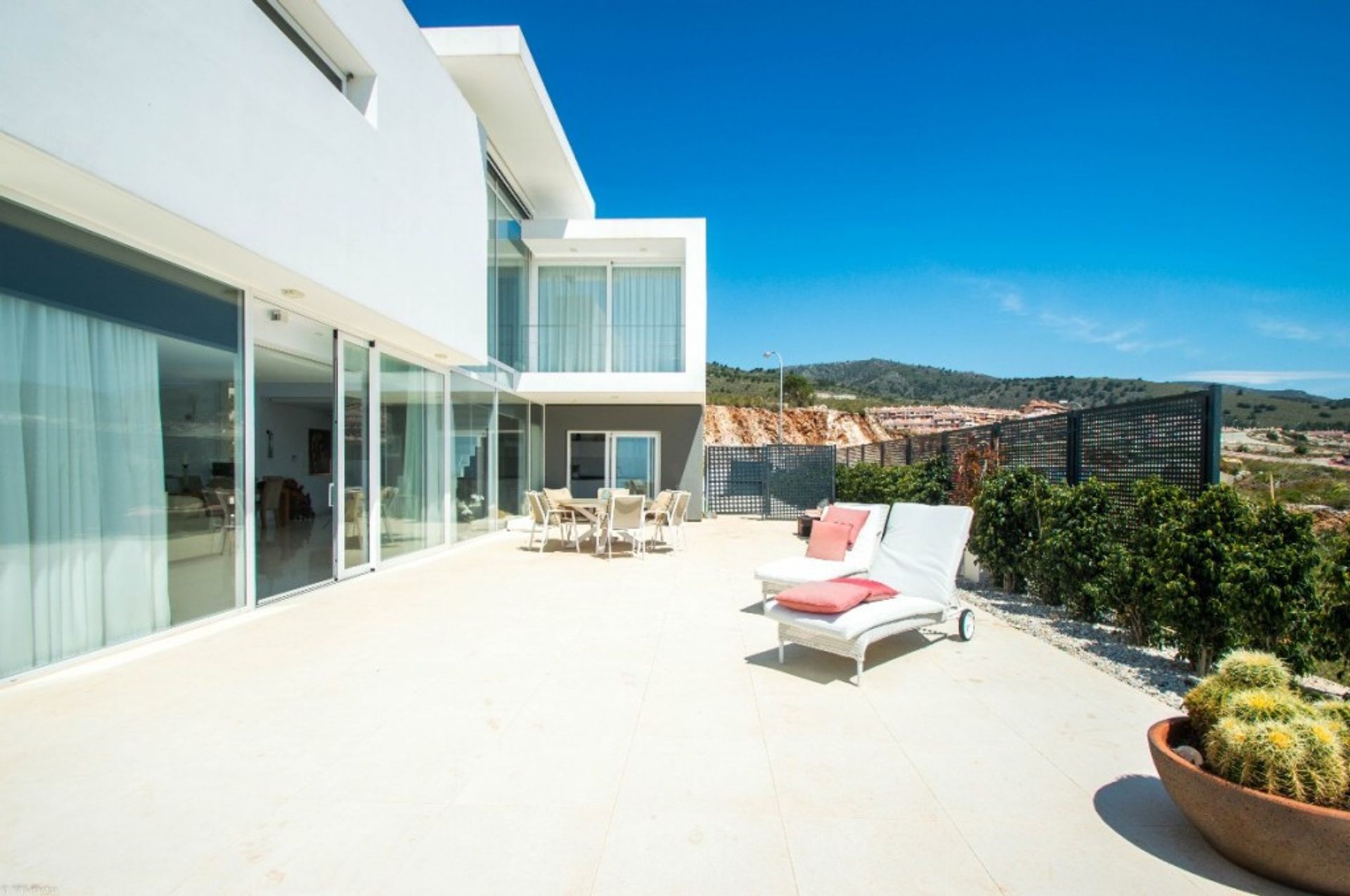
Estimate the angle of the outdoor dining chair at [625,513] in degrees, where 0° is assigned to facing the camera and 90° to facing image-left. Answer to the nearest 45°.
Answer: approximately 180°

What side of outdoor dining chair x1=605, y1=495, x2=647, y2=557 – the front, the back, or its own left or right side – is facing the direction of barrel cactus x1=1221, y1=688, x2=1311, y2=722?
back

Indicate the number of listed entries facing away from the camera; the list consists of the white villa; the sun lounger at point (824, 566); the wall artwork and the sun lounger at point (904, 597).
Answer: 0

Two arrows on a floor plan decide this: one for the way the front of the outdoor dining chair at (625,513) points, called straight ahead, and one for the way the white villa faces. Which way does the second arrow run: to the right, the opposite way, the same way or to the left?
to the right

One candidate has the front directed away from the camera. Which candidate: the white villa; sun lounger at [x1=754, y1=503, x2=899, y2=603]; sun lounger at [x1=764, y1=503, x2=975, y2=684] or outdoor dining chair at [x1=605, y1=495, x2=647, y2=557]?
the outdoor dining chair

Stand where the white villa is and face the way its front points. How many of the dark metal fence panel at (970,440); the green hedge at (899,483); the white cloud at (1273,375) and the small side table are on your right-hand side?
0

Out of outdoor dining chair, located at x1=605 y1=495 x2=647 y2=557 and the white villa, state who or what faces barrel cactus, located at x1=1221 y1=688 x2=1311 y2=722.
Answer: the white villa

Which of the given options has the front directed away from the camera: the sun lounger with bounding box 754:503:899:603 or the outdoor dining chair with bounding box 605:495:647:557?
the outdoor dining chair

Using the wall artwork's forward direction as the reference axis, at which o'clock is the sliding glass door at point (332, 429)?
The sliding glass door is roughly at 12 o'clock from the wall artwork.

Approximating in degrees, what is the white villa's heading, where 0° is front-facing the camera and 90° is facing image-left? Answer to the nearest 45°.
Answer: approximately 315°

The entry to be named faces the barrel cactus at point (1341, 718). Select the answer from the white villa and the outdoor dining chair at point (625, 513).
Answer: the white villa

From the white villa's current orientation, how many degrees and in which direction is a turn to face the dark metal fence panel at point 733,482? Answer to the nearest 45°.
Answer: approximately 90° to its left

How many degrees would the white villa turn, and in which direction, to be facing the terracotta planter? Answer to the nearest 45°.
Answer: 0° — it already faces it

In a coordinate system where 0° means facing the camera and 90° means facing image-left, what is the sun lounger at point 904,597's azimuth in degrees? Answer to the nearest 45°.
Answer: approximately 45°

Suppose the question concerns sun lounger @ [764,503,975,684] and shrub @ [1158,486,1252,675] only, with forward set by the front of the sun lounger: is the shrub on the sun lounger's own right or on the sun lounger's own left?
on the sun lounger's own left

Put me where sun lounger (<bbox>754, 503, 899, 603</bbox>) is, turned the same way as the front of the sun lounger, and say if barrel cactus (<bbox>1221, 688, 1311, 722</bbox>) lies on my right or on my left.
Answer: on my left

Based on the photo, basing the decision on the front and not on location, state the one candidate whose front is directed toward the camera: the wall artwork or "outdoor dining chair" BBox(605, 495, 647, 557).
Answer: the wall artwork

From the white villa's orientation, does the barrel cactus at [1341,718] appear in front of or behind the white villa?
in front

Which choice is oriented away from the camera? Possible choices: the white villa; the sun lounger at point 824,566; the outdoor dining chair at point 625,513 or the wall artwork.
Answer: the outdoor dining chair
